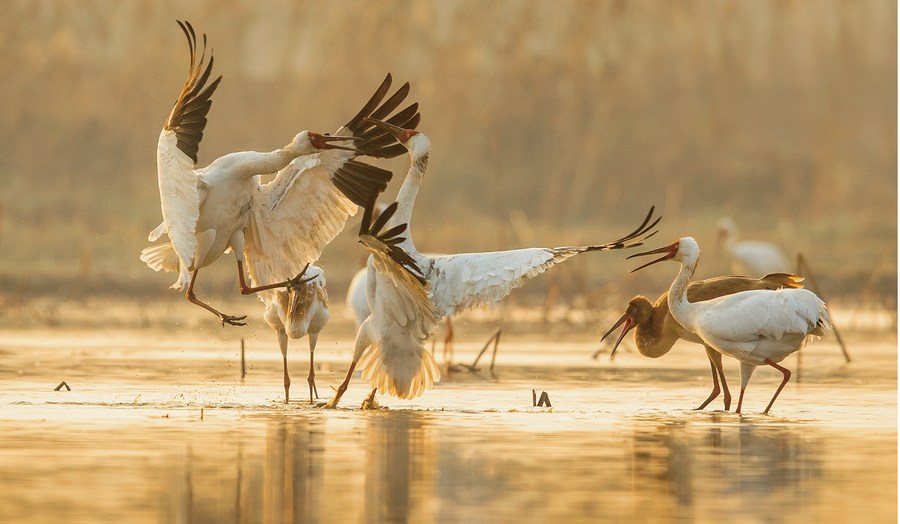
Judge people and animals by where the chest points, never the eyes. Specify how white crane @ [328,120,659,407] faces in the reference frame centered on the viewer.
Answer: facing away from the viewer and to the left of the viewer

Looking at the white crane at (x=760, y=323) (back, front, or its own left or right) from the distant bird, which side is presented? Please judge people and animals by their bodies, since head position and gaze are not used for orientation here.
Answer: right

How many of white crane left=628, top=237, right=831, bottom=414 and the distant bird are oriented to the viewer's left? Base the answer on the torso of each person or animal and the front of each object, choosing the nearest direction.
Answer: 2

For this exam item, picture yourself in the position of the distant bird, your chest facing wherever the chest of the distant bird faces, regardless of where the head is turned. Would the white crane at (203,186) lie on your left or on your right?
on your left

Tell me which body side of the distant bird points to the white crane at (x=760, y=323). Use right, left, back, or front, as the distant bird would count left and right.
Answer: left

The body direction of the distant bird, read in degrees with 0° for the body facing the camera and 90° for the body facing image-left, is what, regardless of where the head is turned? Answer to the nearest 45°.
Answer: approximately 90°

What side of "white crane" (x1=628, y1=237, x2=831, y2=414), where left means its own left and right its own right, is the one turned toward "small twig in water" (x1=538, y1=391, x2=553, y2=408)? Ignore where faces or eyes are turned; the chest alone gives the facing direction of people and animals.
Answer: front

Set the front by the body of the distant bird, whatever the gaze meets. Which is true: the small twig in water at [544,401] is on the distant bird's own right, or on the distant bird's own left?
on the distant bird's own left

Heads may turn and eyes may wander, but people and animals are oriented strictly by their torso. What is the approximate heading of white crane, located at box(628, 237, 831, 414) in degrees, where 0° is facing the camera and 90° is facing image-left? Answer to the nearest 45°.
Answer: approximately 90°
